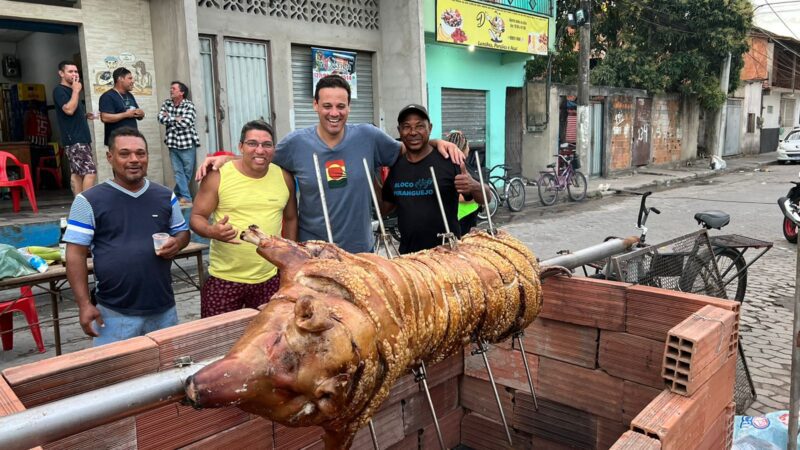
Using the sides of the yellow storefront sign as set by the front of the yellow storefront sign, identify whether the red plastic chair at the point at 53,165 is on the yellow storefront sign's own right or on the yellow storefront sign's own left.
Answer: on the yellow storefront sign's own right

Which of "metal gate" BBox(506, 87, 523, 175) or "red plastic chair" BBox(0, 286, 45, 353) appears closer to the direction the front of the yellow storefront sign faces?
the red plastic chair

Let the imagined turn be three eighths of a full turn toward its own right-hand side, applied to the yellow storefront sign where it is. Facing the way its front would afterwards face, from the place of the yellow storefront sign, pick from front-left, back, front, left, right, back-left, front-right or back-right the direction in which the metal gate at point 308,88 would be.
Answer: front-left

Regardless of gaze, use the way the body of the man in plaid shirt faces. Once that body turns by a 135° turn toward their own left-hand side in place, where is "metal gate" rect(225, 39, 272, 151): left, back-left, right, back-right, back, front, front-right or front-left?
front-left

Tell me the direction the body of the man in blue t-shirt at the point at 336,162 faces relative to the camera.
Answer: toward the camera

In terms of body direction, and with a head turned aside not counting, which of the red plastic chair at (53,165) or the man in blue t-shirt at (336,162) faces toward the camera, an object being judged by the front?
the man in blue t-shirt

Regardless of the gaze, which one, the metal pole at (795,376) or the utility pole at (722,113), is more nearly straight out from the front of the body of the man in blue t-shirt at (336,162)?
the metal pole

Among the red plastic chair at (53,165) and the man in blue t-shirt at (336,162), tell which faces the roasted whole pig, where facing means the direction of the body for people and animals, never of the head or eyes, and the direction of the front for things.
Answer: the man in blue t-shirt

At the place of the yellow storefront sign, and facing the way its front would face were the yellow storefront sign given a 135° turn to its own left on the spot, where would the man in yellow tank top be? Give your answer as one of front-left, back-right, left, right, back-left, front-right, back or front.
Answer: back

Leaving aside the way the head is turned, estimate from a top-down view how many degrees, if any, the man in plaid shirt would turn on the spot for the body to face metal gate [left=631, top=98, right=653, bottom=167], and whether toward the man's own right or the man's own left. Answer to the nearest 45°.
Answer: approximately 180°
